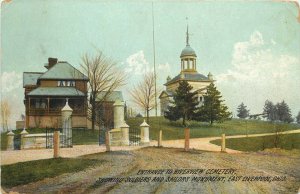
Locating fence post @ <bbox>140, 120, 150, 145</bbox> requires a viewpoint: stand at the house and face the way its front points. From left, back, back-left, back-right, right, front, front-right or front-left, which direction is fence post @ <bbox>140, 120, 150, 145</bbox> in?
left

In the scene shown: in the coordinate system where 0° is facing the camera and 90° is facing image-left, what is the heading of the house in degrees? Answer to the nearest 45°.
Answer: approximately 0°

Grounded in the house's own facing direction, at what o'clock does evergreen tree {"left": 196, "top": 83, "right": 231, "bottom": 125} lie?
The evergreen tree is roughly at 9 o'clock from the house.

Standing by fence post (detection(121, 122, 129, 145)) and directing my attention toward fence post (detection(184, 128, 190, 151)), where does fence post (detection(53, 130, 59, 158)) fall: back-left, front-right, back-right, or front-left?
front-right

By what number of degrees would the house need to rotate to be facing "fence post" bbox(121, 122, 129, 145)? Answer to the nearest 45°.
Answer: approximately 90° to its left

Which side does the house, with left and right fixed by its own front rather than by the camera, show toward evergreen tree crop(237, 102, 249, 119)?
left

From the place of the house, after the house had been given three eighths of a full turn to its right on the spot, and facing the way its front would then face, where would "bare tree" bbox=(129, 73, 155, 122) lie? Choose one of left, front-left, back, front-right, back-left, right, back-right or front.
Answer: back-right
